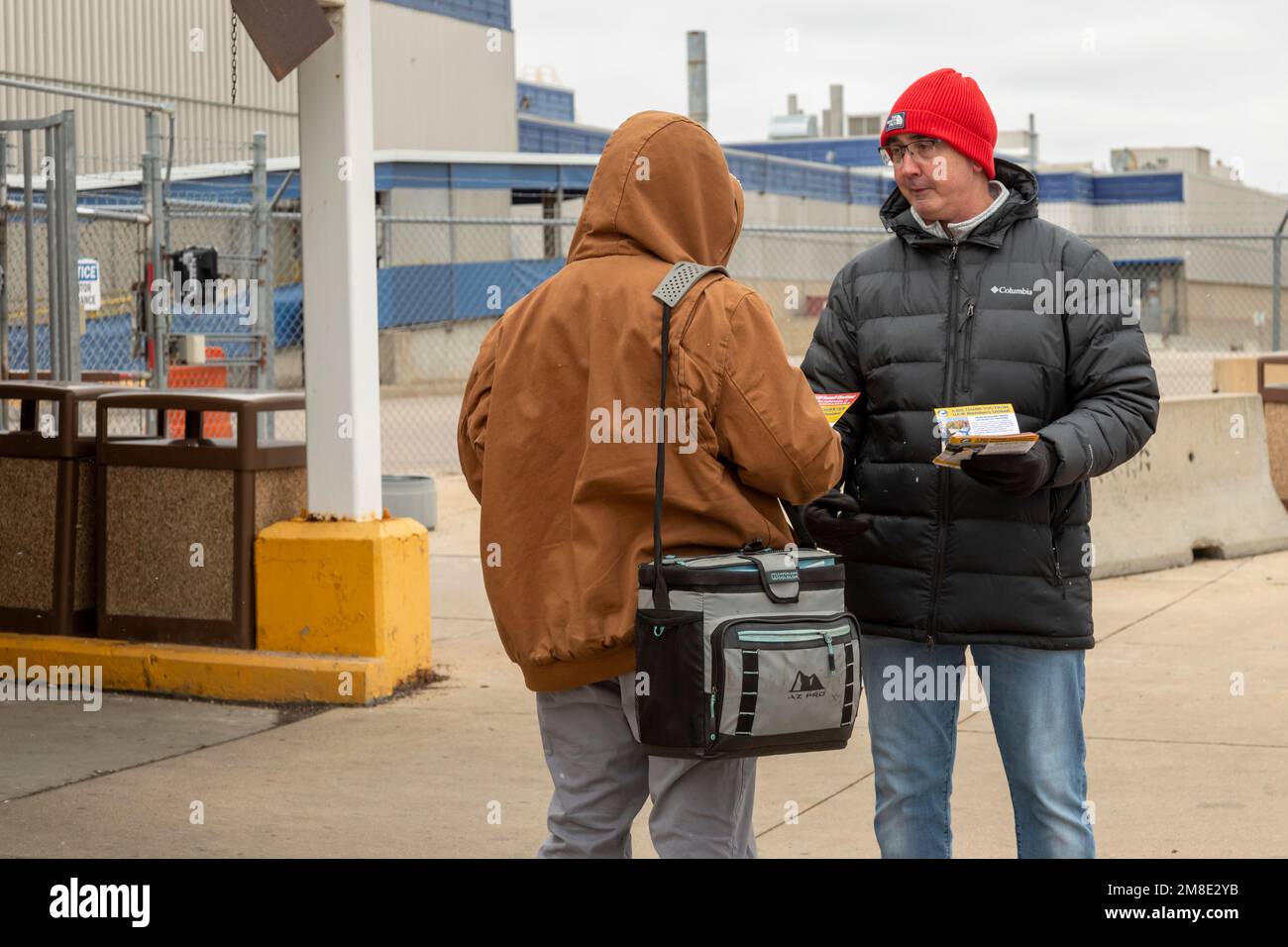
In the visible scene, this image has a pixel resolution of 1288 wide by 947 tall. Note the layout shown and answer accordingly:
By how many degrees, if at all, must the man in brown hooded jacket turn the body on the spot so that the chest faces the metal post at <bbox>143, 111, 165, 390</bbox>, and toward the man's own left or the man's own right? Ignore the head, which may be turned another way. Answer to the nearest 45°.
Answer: approximately 45° to the man's own left

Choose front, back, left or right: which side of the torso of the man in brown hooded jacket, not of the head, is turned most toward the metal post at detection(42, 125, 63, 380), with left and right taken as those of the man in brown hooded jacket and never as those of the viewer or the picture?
left

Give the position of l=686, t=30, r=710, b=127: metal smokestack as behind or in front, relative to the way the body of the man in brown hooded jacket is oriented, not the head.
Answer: in front

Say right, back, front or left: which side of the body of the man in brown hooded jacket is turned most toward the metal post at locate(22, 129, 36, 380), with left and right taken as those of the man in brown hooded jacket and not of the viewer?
left

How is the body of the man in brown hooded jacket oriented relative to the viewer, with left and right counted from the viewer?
facing away from the viewer and to the right of the viewer

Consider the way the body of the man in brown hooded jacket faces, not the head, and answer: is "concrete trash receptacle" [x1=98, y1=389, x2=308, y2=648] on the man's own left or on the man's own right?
on the man's own left

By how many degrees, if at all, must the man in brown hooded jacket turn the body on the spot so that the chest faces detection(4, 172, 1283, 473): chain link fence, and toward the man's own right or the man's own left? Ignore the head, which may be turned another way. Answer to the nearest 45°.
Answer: approximately 45° to the man's own left

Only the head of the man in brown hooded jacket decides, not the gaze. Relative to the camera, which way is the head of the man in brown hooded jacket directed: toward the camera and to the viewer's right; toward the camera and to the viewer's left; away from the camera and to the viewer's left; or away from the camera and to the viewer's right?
away from the camera and to the viewer's right

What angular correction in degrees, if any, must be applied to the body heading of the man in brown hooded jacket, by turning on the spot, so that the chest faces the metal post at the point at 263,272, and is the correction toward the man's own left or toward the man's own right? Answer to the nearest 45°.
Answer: approximately 45° to the man's own left

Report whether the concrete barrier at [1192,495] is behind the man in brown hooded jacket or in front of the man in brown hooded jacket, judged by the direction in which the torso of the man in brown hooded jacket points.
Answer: in front

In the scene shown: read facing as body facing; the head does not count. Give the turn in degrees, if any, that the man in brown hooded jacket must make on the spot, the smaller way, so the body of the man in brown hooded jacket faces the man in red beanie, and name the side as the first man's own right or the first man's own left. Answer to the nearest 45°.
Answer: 0° — they already face them

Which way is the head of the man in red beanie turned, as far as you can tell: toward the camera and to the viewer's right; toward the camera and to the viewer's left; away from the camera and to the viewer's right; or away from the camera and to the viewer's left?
toward the camera and to the viewer's left
